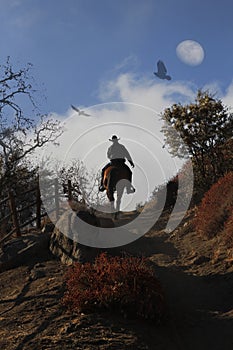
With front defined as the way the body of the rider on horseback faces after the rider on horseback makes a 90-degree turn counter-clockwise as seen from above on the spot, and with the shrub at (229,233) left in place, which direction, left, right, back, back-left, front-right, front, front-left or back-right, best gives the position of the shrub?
back-left

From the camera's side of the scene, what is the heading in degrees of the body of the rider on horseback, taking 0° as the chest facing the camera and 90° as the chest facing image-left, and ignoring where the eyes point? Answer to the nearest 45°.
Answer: approximately 180°

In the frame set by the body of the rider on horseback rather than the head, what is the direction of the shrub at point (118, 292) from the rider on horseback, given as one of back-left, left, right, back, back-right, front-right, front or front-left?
back

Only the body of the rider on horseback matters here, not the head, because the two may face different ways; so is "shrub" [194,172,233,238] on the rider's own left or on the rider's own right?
on the rider's own right
